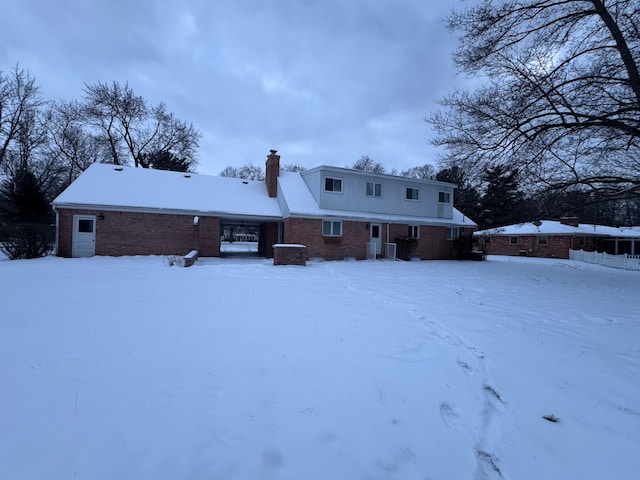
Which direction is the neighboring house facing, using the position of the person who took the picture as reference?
facing away from the viewer

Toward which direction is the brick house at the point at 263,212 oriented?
away from the camera

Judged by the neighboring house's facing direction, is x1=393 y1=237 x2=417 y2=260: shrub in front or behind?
behind

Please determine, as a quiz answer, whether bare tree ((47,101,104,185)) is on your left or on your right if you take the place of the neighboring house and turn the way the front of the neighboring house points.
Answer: on your left

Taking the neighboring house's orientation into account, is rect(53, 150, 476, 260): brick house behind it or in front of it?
behind

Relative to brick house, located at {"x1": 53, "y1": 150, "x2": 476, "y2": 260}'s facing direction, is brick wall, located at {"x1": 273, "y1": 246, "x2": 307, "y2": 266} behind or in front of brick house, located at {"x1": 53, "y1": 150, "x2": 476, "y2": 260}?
behind

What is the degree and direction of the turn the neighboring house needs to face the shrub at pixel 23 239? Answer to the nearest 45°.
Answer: approximately 135° to its left

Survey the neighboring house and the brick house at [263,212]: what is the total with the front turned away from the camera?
2
